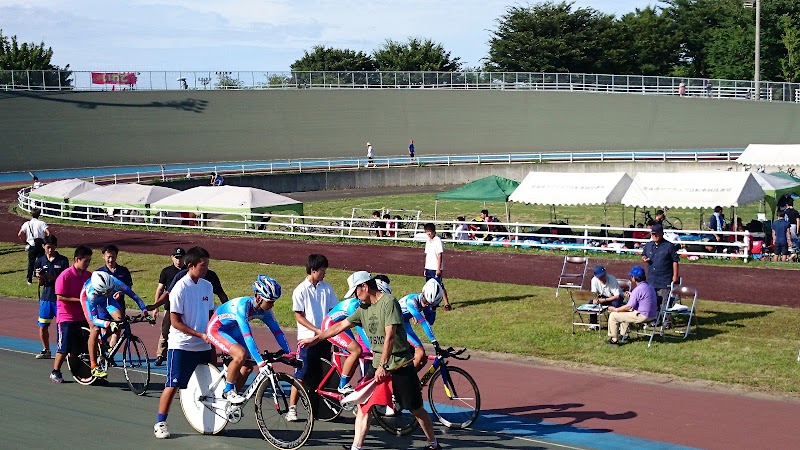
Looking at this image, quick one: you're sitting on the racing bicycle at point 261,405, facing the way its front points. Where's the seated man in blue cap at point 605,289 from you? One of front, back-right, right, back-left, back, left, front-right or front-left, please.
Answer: left

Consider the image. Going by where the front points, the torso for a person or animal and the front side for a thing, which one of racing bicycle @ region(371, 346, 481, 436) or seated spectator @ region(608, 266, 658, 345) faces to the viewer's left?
the seated spectator

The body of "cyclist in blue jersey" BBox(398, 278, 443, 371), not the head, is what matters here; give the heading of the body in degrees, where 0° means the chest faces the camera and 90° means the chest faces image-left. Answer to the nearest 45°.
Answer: approximately 315°

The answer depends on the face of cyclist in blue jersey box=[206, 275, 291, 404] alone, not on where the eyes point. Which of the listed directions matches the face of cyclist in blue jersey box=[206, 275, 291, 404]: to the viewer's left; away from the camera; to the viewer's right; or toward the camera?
to the viewer's right

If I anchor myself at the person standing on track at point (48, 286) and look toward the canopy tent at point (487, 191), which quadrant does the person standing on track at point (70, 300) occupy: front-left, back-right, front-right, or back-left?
back-right

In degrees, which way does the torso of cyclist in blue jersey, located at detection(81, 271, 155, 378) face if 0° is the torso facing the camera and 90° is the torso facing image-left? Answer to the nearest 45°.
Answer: approximately 315°

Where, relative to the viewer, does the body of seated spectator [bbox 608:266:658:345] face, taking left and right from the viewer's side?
facing to the left of the viewer

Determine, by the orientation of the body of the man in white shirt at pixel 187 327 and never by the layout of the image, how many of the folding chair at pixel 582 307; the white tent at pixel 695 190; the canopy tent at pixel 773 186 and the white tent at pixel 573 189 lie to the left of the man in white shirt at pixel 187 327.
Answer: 4

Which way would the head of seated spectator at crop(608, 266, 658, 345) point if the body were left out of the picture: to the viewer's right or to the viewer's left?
to the viewer's left

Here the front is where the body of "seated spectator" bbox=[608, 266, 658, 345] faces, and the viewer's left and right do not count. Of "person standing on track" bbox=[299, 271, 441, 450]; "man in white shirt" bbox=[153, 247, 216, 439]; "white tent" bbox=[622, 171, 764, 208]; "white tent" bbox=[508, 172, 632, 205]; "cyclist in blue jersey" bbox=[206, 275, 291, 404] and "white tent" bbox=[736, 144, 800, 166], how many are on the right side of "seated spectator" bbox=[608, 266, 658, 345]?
3

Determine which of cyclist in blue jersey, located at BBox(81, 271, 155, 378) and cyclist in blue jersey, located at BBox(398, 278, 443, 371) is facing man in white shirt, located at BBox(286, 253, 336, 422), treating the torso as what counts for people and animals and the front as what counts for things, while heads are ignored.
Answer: cyclist in blue jersey, located at BBox(81, 271, 155, 378)

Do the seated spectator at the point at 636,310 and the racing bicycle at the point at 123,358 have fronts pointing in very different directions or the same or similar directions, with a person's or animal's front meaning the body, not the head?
very different directions

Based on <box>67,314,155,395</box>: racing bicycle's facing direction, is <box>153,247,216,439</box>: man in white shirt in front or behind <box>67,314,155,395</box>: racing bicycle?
in front

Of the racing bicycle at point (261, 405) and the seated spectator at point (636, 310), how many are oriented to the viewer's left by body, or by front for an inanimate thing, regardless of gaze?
1

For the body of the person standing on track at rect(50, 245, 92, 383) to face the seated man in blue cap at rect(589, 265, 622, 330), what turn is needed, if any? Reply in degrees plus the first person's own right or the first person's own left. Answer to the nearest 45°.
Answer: approximately 45° to the first person's own left
